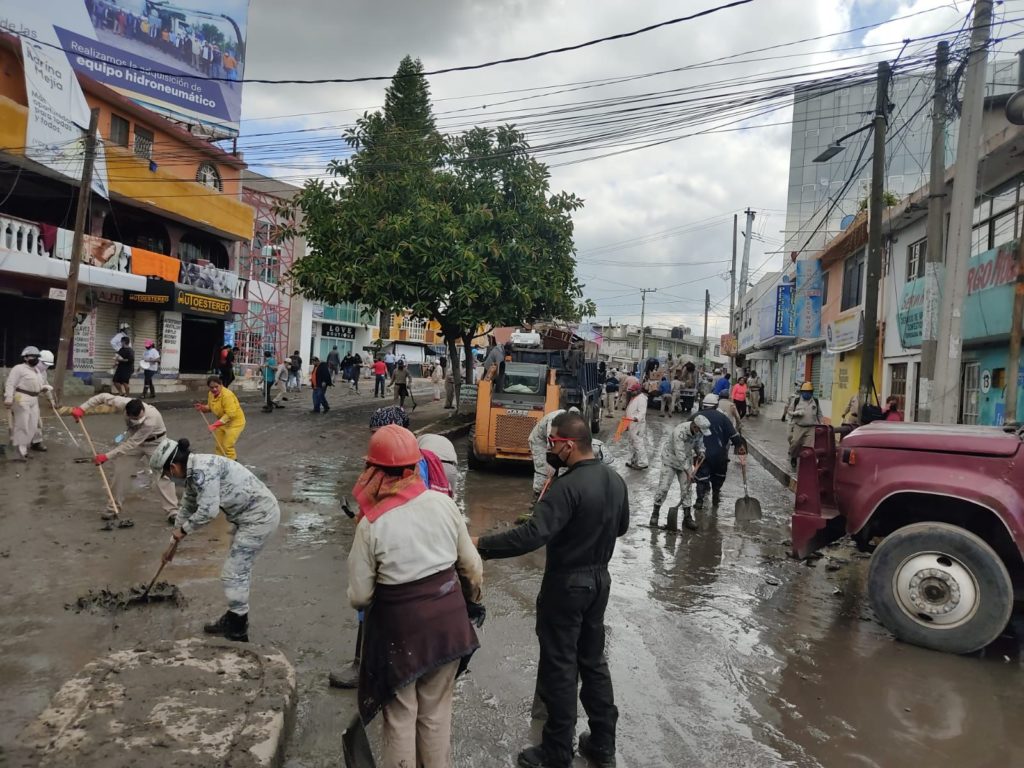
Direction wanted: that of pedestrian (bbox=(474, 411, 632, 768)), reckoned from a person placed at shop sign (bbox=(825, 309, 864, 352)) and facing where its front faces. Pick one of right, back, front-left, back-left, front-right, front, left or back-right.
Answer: front-left

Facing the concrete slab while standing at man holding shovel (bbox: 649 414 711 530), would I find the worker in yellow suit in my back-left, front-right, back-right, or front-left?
front-right

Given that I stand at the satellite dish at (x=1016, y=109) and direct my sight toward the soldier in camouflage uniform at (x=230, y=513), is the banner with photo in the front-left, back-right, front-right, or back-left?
front-right

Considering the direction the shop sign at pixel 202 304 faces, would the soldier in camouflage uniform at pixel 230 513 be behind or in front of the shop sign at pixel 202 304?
in front

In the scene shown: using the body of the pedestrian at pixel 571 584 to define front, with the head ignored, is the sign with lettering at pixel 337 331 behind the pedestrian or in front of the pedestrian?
in front

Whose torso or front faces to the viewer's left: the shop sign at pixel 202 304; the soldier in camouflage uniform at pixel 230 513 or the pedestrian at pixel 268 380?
the soldier in camouflage uniform

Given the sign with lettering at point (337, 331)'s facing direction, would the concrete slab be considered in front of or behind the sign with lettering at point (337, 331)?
in front

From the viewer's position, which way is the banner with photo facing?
facing the viewer and to the right of the viewer

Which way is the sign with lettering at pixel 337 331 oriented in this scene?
toward the camera

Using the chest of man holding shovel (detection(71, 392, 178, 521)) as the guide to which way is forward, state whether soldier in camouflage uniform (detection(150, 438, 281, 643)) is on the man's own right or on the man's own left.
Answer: on the man's own left

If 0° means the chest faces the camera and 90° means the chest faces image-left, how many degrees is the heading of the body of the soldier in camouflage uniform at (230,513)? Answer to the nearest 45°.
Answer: approximately 90°

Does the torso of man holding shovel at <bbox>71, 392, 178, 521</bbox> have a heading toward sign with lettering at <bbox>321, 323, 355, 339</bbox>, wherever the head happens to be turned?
no

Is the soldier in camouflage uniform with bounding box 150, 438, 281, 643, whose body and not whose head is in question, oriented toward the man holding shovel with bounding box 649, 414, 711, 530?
no

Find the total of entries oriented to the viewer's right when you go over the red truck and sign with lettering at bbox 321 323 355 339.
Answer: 0

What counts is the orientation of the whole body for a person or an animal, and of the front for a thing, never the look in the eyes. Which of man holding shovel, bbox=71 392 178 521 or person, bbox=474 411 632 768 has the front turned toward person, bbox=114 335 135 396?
person, bbox=474 411 632 768
